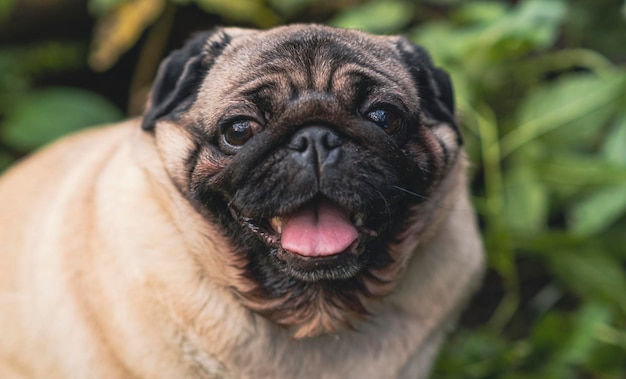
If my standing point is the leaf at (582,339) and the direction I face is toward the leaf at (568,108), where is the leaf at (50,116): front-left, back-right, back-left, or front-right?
front-left

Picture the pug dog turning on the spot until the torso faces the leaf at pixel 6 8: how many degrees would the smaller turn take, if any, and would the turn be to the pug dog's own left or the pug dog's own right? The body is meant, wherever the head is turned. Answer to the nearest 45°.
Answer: approximately 180°

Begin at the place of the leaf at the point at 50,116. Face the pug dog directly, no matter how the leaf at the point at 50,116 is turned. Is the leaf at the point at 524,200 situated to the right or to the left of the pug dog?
left

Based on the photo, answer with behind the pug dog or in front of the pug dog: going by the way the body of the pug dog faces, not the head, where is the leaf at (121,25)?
behind

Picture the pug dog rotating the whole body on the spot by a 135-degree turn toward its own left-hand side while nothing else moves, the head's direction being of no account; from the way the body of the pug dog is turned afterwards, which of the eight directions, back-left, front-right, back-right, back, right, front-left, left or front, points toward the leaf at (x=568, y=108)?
front-right

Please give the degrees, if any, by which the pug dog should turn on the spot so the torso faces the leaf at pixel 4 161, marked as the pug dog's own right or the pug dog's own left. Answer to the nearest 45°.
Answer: approximately 180°

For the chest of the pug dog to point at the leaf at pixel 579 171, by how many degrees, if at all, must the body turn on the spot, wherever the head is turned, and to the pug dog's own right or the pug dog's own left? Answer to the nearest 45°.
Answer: approximately 90° to the pug dog's own left

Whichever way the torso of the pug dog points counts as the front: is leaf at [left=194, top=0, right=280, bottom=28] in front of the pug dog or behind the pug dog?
behind

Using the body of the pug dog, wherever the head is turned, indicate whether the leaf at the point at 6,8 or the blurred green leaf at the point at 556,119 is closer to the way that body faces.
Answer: the blurred green leaf

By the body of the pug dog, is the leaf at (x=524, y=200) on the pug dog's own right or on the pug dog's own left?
on the pug dog's own left

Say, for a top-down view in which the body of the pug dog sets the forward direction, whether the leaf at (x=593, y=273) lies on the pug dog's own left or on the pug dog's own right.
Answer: on the pug dog's own left

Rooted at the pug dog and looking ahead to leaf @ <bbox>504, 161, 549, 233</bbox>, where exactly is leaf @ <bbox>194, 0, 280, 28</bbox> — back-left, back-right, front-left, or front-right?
front-left

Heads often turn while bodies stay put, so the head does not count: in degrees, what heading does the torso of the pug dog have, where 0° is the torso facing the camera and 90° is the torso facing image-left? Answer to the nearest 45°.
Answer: approximately 315°

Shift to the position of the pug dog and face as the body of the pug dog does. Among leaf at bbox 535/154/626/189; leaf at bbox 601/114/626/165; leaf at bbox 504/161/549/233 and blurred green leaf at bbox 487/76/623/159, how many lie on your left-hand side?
4

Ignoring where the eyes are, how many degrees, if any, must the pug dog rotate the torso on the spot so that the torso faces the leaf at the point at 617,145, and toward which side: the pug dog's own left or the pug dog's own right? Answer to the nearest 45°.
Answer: approximately 90° to the pug dog's own left
